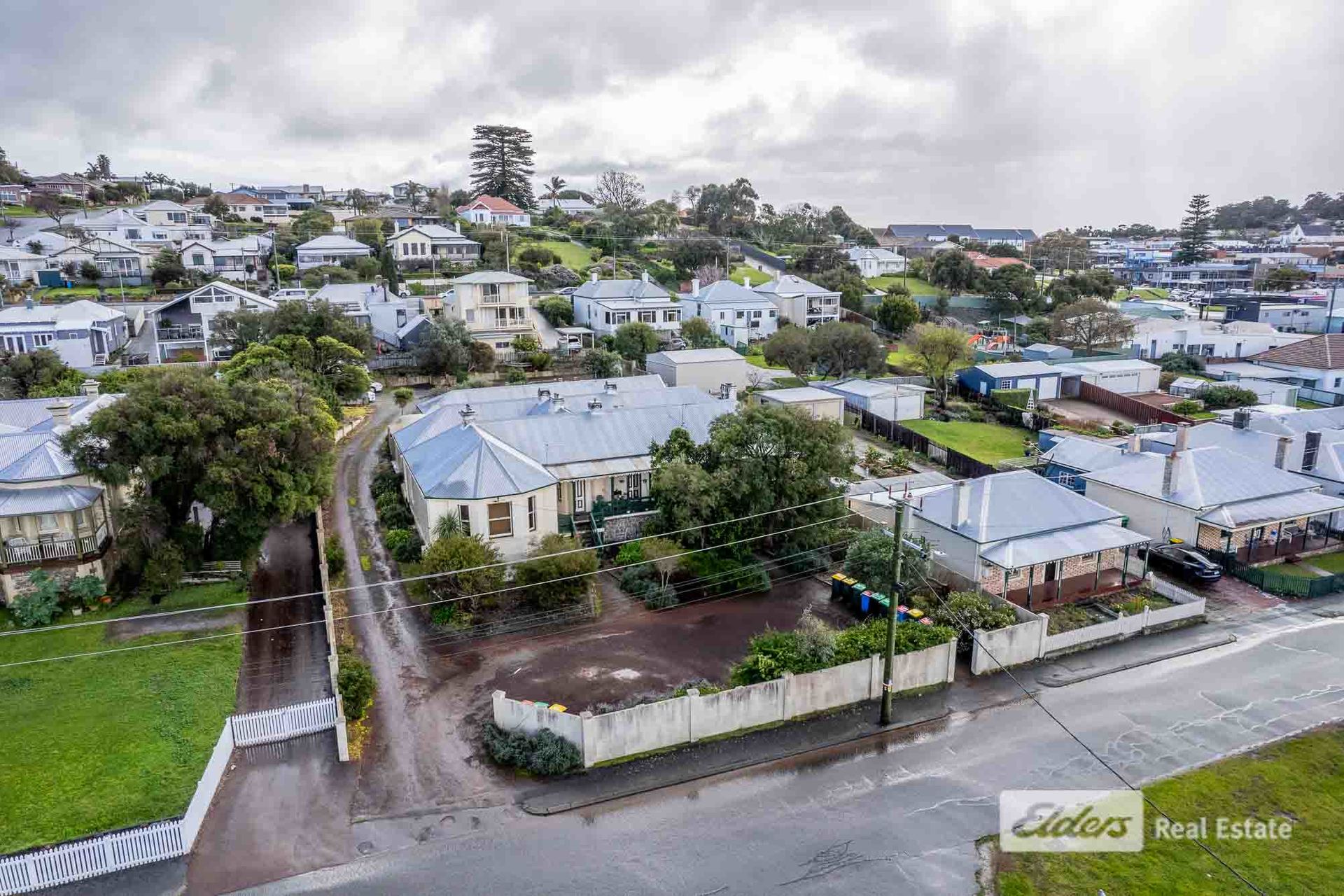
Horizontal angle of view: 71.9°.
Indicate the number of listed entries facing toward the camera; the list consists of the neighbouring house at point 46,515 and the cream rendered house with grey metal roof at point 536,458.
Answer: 2

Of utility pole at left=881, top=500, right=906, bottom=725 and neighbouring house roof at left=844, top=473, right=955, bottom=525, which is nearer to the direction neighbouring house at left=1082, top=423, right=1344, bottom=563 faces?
the utility pole

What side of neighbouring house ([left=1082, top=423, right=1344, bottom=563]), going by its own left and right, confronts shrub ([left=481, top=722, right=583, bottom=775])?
right

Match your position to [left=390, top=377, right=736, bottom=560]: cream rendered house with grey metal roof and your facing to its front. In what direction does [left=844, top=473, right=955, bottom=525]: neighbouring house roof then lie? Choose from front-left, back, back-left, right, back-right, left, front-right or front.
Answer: left

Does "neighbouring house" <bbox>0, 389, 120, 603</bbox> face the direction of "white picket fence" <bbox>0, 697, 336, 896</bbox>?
yes

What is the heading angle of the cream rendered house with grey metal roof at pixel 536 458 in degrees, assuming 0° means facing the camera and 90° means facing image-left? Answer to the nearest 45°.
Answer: approximately 0°

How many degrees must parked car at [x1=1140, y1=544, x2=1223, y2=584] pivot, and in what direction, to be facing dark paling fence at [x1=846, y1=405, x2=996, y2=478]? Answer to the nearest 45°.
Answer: approximately 180°

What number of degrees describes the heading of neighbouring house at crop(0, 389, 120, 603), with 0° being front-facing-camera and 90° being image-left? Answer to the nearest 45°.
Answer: approximately 0°

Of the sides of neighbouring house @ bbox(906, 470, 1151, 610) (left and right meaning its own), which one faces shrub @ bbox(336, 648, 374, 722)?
right

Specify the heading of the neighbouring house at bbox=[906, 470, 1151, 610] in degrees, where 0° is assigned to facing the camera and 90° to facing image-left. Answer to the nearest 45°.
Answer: approximately 315°

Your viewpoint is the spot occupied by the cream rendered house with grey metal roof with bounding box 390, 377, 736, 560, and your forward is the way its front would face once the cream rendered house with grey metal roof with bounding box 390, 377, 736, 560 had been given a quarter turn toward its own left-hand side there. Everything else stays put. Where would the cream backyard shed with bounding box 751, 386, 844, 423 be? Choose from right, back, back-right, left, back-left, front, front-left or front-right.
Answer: front-left

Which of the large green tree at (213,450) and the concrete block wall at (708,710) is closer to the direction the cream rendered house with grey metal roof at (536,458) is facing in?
the concrete block wall
